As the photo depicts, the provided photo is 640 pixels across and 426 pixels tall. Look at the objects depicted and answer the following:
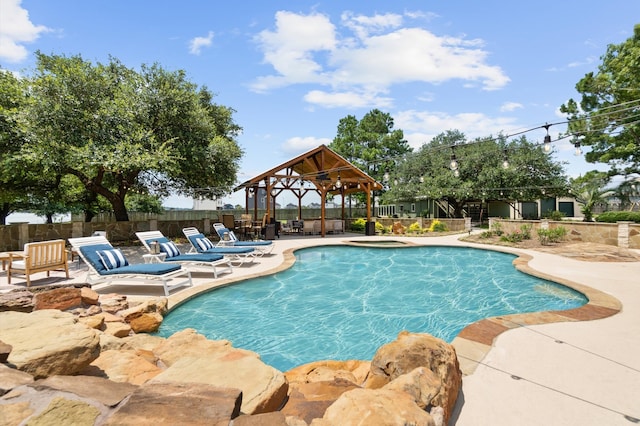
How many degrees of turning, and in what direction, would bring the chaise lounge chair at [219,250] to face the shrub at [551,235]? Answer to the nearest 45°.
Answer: approximately 45° to its left

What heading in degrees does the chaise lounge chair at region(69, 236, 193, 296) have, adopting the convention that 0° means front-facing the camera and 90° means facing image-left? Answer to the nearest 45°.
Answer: approximately 315°

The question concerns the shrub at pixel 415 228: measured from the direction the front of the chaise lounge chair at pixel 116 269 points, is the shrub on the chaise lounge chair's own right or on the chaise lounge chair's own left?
on the chaise lounge chair's own left

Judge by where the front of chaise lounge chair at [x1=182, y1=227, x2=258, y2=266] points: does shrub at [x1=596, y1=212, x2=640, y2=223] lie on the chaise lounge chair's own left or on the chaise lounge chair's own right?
on the chaise lounge chair's own left

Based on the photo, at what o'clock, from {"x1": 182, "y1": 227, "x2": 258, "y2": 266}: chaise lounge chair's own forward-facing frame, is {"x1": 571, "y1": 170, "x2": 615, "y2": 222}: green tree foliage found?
The green tree foliage is roughly at 10 o'clock from the chaise lounge chair.

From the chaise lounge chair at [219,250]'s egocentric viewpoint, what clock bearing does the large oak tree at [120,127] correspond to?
The large oak tree is roughly at 6 o'clock from the chaise lounge chair.

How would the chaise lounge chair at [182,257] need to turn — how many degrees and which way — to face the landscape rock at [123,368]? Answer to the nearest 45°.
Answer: approximately 45° to its right

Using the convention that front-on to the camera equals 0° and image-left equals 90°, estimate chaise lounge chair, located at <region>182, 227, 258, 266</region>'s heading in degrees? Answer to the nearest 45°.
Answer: approximately 315°

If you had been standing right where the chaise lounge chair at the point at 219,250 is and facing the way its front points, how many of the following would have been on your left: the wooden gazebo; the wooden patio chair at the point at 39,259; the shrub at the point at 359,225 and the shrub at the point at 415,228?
3

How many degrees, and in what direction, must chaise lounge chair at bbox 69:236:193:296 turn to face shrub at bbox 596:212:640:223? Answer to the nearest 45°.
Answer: approximately 45° to its left

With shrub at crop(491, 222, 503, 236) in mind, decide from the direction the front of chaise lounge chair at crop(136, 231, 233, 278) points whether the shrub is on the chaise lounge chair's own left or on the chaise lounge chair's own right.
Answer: on the chaise lounge chair's own left
